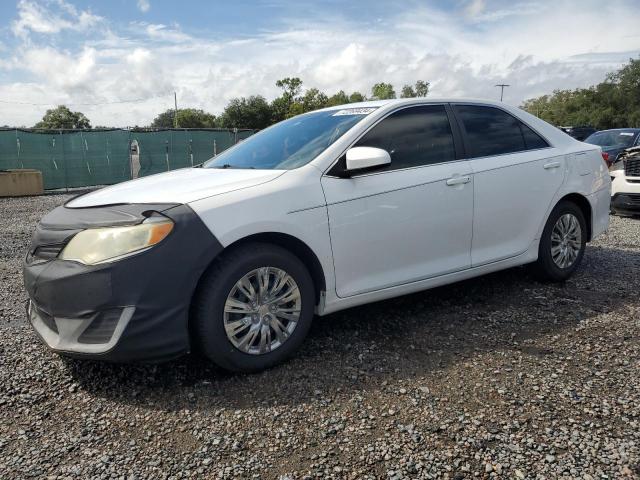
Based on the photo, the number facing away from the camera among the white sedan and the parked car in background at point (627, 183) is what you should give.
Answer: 0

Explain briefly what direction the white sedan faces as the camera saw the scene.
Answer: facing the viewer and to the left of the viewer

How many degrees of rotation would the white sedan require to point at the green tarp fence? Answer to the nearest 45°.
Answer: approximately 90° to its right

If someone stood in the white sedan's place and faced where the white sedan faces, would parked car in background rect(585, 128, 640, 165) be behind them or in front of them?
behind

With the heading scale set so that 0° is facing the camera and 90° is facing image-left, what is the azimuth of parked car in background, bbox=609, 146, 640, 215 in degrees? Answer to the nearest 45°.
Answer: approximately 0°

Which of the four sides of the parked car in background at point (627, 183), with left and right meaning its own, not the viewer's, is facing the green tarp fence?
right

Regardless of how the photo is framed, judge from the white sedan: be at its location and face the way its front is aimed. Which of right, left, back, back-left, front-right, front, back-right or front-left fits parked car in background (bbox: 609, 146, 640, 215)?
back

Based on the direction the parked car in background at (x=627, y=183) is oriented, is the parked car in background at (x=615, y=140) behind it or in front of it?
behind

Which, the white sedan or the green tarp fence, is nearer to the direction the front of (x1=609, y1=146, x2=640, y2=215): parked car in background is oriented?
the white sedan
